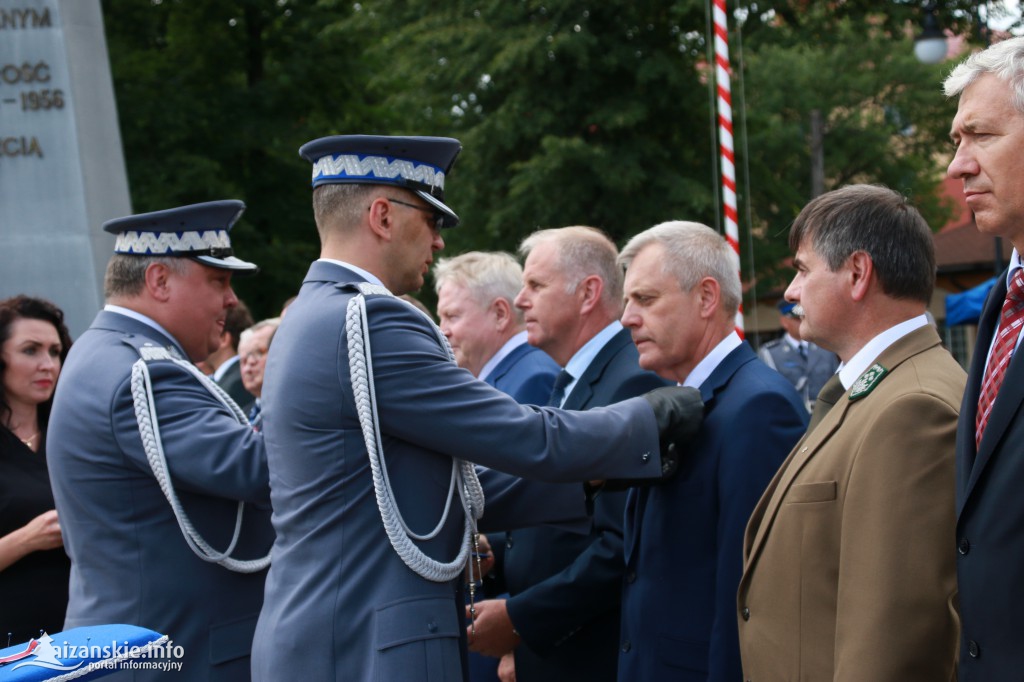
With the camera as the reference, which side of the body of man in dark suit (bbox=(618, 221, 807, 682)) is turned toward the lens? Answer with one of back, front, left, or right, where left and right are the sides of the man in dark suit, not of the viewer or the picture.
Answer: left

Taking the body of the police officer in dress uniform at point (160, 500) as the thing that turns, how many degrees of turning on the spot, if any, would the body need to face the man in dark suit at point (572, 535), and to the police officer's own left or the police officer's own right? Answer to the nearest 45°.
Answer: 0° — they already face them

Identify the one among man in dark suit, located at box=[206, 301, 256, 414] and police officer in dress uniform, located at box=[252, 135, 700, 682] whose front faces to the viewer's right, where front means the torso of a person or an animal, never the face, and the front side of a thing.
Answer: the police officer in dress uniform

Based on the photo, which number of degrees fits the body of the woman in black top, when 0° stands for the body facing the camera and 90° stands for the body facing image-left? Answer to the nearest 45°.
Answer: approximately 315°

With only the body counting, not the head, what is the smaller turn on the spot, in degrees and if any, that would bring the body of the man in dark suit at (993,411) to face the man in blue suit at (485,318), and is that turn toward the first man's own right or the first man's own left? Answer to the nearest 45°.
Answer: approximately 90° to the first man's own right

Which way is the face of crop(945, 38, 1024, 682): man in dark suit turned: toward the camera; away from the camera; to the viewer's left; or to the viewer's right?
to the viewer's left

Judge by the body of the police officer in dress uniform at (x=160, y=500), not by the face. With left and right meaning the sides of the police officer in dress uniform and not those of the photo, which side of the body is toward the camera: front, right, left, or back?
right

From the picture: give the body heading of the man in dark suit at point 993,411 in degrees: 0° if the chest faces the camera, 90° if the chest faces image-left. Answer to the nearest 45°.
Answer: approximately 45°

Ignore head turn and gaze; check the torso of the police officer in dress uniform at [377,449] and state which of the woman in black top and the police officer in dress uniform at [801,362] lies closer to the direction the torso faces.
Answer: the police officer in dress uniform

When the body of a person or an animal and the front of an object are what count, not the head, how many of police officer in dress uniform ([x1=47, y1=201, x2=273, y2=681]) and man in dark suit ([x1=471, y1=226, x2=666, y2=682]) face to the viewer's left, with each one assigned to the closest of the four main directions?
1

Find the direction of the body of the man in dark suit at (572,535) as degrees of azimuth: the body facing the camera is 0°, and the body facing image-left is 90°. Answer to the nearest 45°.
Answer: approximately 90°

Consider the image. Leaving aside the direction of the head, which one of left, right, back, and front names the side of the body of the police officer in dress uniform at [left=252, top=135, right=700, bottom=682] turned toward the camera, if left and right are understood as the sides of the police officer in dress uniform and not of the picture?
right

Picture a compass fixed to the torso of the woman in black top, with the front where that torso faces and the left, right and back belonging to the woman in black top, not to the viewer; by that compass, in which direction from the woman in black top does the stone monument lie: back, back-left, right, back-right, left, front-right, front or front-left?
back-left

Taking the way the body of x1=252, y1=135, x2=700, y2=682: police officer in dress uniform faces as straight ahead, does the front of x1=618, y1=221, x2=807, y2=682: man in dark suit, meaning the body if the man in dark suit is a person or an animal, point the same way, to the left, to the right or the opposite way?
the opposite way

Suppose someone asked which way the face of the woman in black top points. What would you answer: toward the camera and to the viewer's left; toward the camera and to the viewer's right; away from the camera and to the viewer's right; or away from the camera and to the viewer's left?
toward the camera and to the viewer's right

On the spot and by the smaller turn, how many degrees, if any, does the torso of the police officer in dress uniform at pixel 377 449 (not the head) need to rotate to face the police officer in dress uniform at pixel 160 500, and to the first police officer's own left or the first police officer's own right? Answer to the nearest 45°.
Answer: approximately 135° to the first police officer's own left
